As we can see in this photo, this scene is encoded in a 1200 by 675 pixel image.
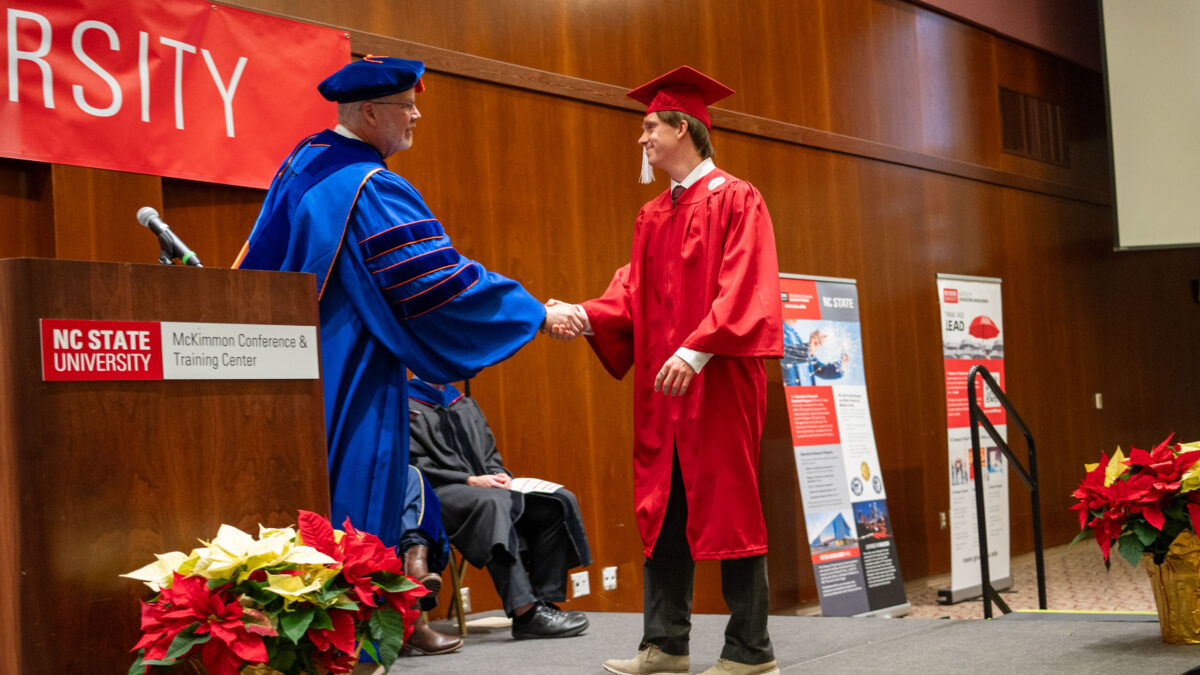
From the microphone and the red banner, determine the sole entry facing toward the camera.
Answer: the red banner

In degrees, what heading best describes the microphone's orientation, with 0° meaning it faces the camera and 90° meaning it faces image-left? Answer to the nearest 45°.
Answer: approximately 90°

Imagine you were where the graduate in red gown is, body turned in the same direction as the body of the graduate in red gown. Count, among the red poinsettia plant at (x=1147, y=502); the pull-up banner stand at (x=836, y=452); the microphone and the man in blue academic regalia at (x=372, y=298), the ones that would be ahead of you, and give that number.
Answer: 2

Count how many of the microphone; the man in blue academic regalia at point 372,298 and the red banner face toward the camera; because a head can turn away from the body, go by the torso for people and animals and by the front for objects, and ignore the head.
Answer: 1

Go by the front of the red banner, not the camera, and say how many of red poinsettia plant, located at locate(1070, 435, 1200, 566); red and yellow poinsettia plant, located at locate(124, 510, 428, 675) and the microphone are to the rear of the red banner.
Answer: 0

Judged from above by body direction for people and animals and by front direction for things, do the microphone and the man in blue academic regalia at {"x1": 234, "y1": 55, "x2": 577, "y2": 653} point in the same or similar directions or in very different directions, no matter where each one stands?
very different directions

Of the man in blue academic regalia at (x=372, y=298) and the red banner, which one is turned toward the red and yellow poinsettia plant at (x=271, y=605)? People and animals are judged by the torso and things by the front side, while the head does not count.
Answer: the red banner

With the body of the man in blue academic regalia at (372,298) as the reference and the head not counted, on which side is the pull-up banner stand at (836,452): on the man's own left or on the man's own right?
on the man's own left

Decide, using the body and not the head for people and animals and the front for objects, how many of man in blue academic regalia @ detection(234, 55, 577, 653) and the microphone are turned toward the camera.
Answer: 0

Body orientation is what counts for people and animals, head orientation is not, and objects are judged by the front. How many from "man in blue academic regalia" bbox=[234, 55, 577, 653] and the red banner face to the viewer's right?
1

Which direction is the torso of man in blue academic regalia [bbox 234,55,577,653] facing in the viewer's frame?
to the viewer's right

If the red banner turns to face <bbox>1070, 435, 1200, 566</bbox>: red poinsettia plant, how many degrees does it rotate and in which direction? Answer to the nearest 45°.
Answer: approximately 45° to its left

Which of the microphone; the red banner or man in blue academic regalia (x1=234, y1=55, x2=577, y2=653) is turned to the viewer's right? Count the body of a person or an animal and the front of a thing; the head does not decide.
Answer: the man in blue academic regalia

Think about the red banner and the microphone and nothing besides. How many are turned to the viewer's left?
1

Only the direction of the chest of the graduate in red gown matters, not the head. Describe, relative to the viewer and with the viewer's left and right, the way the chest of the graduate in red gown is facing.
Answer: facing the viewer and to the left of the viewer

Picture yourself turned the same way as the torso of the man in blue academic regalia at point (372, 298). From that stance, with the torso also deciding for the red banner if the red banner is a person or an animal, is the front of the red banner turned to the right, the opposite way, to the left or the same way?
to the right

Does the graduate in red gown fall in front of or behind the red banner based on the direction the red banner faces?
in front

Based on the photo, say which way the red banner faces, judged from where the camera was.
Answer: facing the viewer

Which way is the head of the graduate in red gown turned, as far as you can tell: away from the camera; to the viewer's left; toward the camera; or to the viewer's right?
to the viewer's left

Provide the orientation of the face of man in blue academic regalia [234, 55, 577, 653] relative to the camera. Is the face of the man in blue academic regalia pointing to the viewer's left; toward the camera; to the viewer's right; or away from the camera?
to the viewer's right
